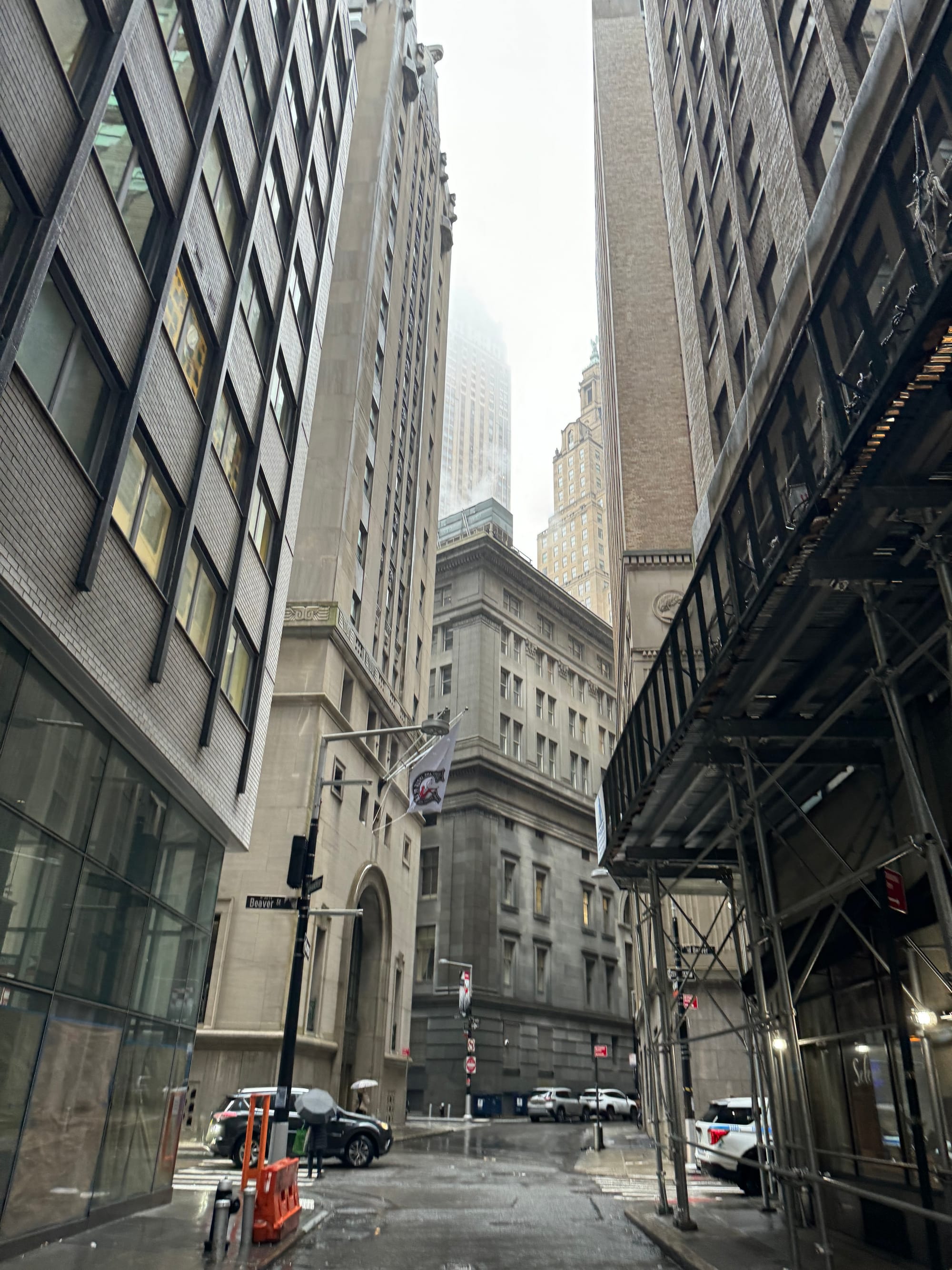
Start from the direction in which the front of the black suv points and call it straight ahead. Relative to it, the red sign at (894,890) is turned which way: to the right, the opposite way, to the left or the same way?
the opposite way

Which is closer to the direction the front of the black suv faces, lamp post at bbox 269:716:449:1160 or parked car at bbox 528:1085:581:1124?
the parked car

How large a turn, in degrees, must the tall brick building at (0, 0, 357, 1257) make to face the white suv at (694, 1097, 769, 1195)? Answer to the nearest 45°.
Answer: approximately 45° to its left

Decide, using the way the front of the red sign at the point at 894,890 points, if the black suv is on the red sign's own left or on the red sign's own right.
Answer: on the red sign's own right

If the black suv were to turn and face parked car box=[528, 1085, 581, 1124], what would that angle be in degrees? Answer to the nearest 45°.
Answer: approximately 45° to its left

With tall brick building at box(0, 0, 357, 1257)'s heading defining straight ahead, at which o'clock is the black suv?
The black suv is roughly at 10 o'clock from the tall brick building.

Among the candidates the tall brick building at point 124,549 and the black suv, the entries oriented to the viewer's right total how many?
2

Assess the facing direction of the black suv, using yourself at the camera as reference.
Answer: facing to the right of the viewer

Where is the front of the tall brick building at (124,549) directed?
to the viewer's right

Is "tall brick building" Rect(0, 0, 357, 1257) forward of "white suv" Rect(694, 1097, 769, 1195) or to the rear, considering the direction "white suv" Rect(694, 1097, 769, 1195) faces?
to the rear
